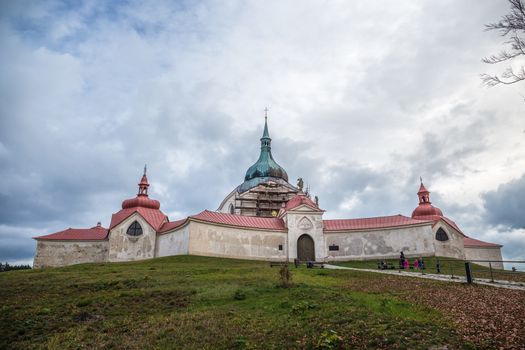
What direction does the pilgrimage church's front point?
toward the camera

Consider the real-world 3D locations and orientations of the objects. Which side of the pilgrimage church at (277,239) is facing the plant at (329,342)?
front
